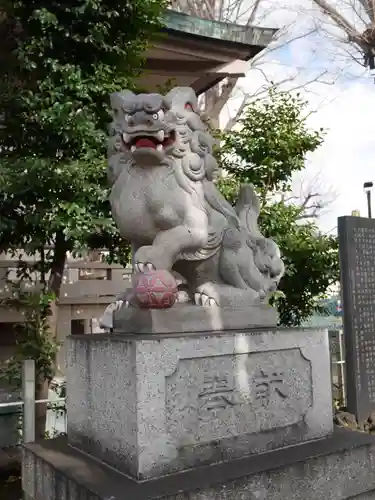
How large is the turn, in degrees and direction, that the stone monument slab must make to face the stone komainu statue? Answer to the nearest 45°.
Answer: approximately 45° to its right

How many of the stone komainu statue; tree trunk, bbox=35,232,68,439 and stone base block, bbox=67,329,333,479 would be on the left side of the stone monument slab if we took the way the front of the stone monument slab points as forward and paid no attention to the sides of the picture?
0

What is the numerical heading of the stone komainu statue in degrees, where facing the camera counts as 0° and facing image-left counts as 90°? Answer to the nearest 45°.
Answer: approximately 45°

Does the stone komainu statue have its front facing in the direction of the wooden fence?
no

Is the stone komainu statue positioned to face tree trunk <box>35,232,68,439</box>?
no

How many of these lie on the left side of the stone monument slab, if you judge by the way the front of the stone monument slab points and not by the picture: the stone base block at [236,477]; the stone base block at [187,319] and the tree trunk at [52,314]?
0

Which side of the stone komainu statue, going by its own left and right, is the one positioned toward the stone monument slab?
back

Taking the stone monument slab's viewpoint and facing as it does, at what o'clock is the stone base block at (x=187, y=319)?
The stone base block is roughly at 2 o'clock from the stone monument slab.

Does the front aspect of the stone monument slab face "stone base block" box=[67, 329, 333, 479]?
no

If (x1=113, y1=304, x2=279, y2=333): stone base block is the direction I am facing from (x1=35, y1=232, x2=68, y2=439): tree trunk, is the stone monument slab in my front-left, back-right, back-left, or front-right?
front-left

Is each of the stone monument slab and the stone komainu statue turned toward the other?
no
